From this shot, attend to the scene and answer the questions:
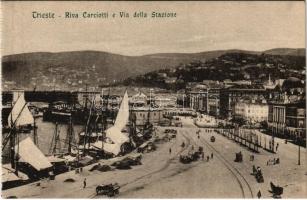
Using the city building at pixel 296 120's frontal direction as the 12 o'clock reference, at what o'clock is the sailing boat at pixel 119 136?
The sailing boat is roughly at 1 o'clock from the city building.

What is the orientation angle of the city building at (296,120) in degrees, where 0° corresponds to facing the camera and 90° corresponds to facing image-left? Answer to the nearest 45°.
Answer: approximately 45°

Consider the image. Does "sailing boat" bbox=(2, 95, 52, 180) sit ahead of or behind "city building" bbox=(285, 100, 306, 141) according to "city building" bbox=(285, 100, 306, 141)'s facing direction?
ahead

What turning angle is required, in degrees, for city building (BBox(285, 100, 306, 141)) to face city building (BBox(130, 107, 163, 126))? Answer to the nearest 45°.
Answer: approximately 45° to its right

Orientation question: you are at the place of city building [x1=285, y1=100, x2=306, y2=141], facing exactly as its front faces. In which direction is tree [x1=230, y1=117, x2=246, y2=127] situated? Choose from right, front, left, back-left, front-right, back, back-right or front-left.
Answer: front-right

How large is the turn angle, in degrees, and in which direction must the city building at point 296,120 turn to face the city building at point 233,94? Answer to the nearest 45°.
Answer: approximately 45° to its right
